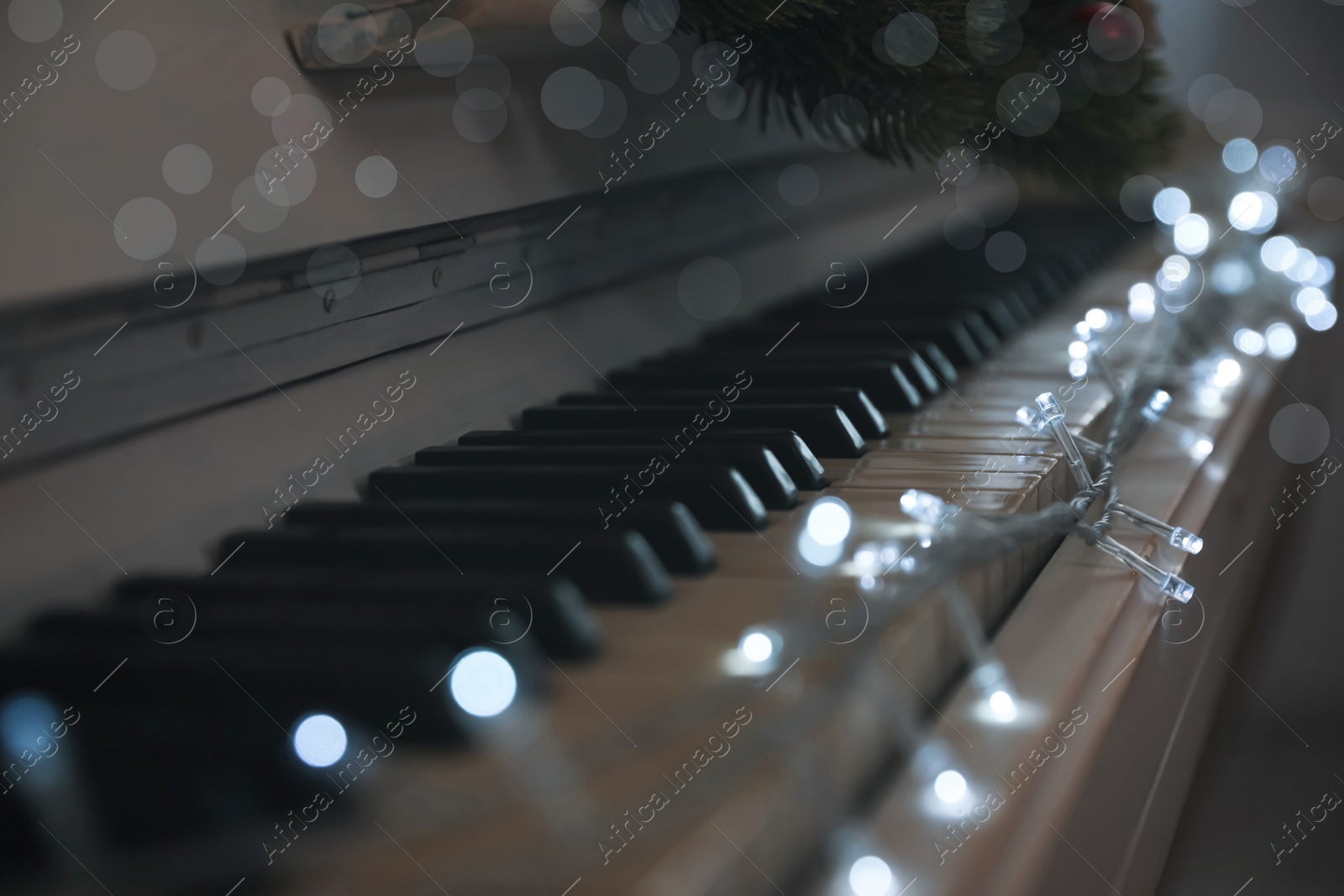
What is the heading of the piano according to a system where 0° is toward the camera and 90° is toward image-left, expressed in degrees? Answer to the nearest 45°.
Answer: approximately 315°
